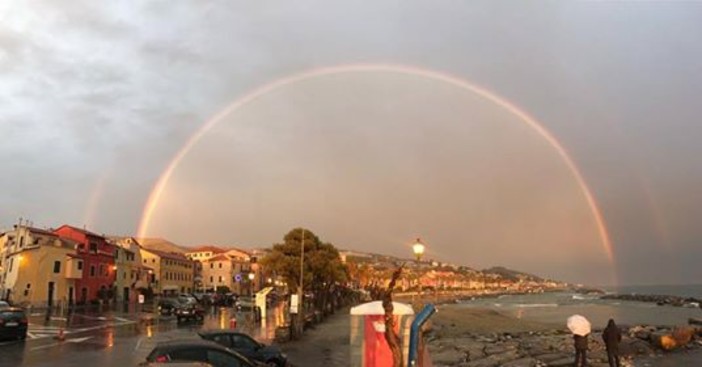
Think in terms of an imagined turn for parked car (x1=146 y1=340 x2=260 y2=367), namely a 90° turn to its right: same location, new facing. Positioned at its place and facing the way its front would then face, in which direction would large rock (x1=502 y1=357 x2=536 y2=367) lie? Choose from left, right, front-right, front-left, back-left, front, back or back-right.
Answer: back-left

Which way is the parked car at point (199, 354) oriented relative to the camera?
to the viewer's right

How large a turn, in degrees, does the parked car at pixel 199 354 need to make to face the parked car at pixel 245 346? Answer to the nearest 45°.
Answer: approximately 90° to its left

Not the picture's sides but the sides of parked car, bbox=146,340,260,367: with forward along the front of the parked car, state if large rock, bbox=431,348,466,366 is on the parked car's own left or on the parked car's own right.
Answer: on the parked car's own left
